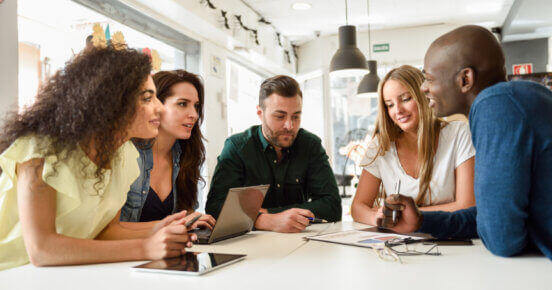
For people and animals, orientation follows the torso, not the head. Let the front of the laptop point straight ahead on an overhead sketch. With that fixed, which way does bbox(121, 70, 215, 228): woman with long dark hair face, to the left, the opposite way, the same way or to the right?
the opposite way

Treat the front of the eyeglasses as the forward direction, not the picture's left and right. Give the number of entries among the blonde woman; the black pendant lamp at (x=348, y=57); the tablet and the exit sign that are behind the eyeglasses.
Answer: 3

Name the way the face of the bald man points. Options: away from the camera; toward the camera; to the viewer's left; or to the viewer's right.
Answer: to the viewer's left

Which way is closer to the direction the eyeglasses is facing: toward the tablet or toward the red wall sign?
the tablet

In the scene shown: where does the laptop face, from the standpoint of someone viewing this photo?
facing away from the viewer and to the left of the viewer

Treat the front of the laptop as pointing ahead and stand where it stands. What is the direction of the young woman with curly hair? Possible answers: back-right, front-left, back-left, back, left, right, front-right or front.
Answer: left

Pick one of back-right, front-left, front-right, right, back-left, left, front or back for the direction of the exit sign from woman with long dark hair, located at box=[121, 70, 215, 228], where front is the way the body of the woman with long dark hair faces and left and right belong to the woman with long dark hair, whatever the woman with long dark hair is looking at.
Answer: left

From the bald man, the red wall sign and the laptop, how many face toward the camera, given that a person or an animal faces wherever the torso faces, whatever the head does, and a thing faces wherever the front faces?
1

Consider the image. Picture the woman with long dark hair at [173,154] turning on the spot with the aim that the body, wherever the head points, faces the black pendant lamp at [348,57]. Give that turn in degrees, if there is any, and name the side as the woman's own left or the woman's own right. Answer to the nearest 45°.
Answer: approximately 90° to the woman's own left

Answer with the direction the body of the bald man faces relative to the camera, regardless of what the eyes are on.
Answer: to the viewer's left

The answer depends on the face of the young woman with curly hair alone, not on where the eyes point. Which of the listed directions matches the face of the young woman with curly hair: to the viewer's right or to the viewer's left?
to the viewer's right

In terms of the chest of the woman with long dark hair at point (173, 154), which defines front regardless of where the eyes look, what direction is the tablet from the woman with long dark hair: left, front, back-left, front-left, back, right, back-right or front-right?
front-right

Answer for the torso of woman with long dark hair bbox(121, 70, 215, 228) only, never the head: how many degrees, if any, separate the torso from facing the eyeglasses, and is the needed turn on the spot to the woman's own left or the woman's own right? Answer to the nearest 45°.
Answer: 0° — they already face it
